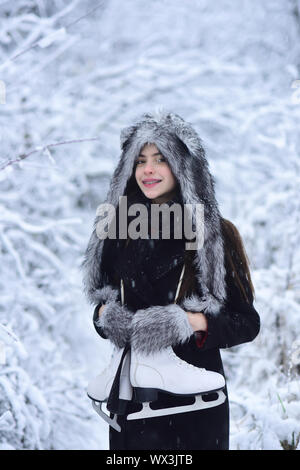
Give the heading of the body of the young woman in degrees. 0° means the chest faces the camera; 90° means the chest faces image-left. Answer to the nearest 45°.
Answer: approximately 45°
